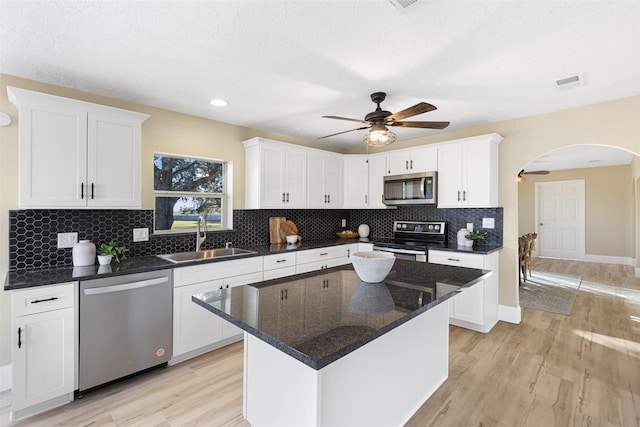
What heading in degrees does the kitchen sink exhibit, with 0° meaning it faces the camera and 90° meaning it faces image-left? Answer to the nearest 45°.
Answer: approximately 315°

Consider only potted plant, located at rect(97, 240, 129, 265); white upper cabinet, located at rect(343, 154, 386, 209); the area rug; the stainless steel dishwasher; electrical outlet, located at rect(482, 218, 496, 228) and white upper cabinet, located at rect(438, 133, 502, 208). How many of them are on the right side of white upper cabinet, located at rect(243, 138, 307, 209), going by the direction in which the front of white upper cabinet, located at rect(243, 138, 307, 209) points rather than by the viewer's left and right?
2

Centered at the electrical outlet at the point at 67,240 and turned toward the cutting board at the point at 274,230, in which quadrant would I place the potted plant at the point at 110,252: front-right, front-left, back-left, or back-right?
front-right

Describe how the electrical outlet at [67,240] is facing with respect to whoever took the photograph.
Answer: facing the viewer

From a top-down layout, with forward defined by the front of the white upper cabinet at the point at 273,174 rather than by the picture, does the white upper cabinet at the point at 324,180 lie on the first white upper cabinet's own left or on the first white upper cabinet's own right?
on the first white upper cabinet's own left

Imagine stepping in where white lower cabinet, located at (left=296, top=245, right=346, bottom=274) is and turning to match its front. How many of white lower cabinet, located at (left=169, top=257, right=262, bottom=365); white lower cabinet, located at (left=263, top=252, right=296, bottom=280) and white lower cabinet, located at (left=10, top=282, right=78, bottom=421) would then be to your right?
3

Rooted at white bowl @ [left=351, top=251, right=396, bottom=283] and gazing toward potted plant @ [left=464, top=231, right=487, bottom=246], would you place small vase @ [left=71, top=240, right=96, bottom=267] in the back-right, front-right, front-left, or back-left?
back-left

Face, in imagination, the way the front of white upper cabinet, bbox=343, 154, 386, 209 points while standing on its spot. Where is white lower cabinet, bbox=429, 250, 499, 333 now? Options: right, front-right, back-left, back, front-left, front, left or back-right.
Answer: front-left

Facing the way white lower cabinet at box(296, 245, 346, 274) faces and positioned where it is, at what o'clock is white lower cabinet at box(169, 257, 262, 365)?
white lower cabinet at box(169, 257, 262, 365) is roughly at 3 o'clock from white lower cabinet at box(296, 245, 346, 274).

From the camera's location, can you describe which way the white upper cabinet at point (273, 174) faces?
facing the viewer and to the right of the viewer

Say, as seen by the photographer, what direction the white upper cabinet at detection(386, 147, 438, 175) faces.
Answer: facing the viewer and to the left of the viewer

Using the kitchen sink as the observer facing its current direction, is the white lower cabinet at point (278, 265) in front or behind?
in front

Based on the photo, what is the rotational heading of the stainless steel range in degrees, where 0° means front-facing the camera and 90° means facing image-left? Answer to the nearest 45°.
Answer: approximately 45°

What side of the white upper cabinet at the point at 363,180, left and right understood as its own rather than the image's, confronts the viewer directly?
front

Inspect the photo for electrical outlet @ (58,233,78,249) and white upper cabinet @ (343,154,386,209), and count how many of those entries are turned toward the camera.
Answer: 2
